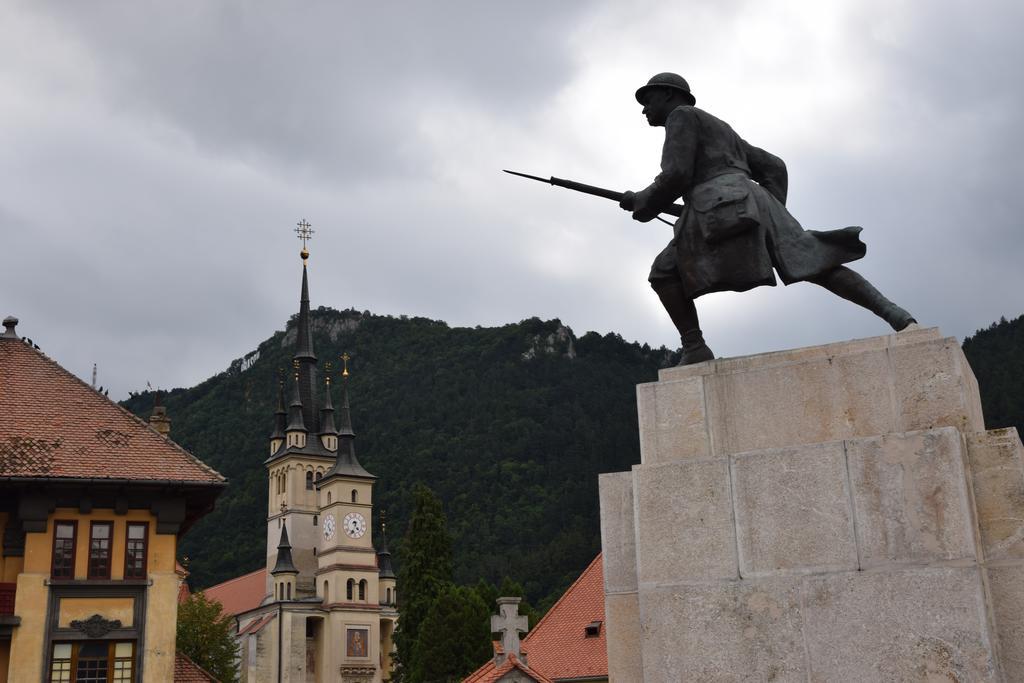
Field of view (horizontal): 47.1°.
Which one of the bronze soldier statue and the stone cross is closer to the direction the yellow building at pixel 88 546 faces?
the bronze soldier statue

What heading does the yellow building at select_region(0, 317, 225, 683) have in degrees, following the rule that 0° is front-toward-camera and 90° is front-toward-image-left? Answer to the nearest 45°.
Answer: approximately 0°

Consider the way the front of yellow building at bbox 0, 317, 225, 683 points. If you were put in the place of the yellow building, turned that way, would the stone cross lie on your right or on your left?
on your left
